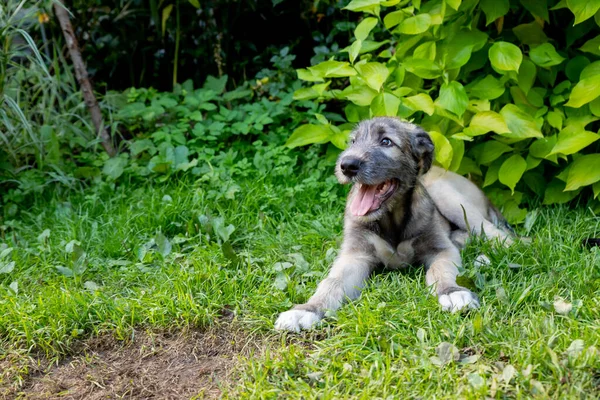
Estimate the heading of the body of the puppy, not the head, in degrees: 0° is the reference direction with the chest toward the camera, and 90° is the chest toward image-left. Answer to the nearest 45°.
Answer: approximately 45°

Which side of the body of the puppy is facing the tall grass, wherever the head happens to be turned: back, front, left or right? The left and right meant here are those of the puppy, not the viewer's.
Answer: right

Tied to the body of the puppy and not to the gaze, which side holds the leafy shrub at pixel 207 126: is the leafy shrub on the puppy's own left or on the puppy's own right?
on the puppy's own right

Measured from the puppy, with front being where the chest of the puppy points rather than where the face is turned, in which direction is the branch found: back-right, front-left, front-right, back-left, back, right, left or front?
right

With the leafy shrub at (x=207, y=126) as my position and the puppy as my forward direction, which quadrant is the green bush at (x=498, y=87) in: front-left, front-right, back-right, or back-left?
front-left

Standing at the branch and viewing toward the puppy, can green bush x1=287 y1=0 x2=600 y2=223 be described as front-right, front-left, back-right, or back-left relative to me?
front-left
